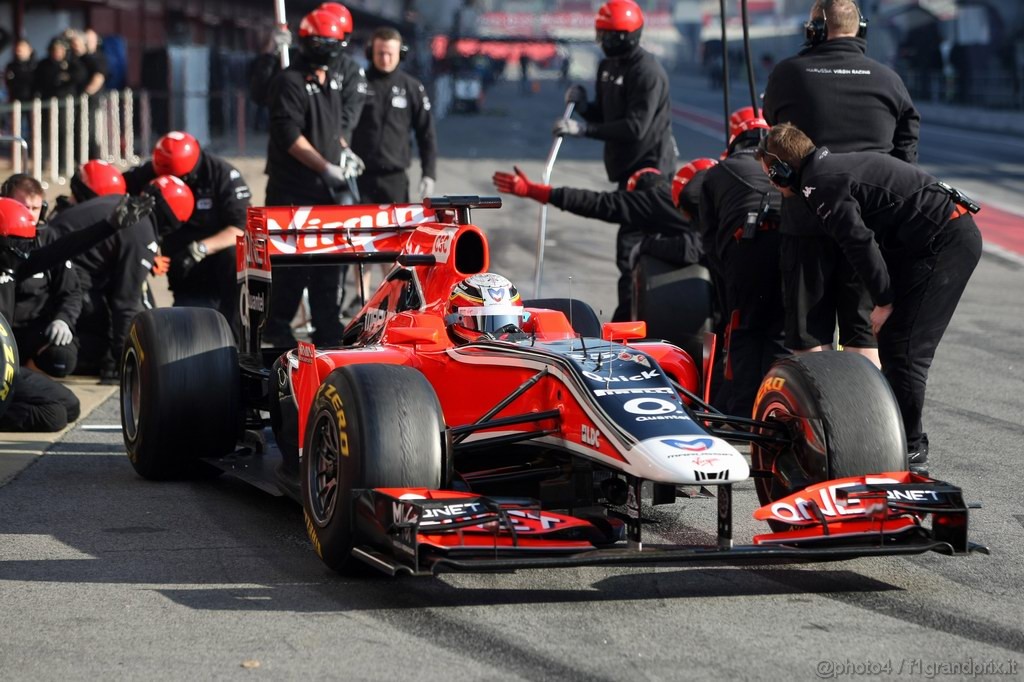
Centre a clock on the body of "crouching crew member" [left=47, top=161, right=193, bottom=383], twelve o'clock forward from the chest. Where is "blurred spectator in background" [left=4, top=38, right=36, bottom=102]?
The blurred spectator in background is roughly at 9 o'clock from the crouching crew member.

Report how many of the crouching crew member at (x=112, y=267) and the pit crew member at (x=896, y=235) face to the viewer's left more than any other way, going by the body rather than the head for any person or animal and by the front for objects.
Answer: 1

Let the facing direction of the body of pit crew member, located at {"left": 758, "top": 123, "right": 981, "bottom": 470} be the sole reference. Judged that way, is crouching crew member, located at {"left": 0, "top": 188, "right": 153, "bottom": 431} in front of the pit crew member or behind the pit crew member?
in front

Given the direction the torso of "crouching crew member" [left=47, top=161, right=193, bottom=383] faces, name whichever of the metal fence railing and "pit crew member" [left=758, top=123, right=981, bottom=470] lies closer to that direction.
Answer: the pit crew member

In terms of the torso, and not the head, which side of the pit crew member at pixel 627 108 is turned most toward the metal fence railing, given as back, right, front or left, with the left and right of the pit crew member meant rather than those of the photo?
right

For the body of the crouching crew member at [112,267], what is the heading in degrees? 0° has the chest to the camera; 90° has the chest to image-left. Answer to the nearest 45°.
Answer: approximately 270°

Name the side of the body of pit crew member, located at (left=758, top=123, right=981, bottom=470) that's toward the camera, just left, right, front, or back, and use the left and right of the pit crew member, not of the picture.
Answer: left

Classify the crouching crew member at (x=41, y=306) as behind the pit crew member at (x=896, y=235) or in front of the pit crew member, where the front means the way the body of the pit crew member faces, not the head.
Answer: in front

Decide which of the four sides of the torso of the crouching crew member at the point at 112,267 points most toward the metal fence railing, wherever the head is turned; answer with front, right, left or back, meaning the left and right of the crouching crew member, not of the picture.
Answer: left

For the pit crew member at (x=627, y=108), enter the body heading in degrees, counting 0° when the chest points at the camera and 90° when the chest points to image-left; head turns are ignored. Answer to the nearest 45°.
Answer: approximately 45°

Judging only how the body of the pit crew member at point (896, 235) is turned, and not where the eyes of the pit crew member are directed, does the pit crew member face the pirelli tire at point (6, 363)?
yes

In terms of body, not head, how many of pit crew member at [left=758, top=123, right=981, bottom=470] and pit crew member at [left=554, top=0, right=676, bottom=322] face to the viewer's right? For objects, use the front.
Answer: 0
